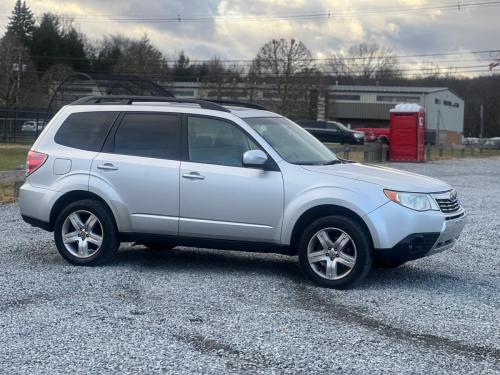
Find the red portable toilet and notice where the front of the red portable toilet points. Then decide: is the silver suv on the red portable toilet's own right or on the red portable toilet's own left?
on the red portable toilet's own right
